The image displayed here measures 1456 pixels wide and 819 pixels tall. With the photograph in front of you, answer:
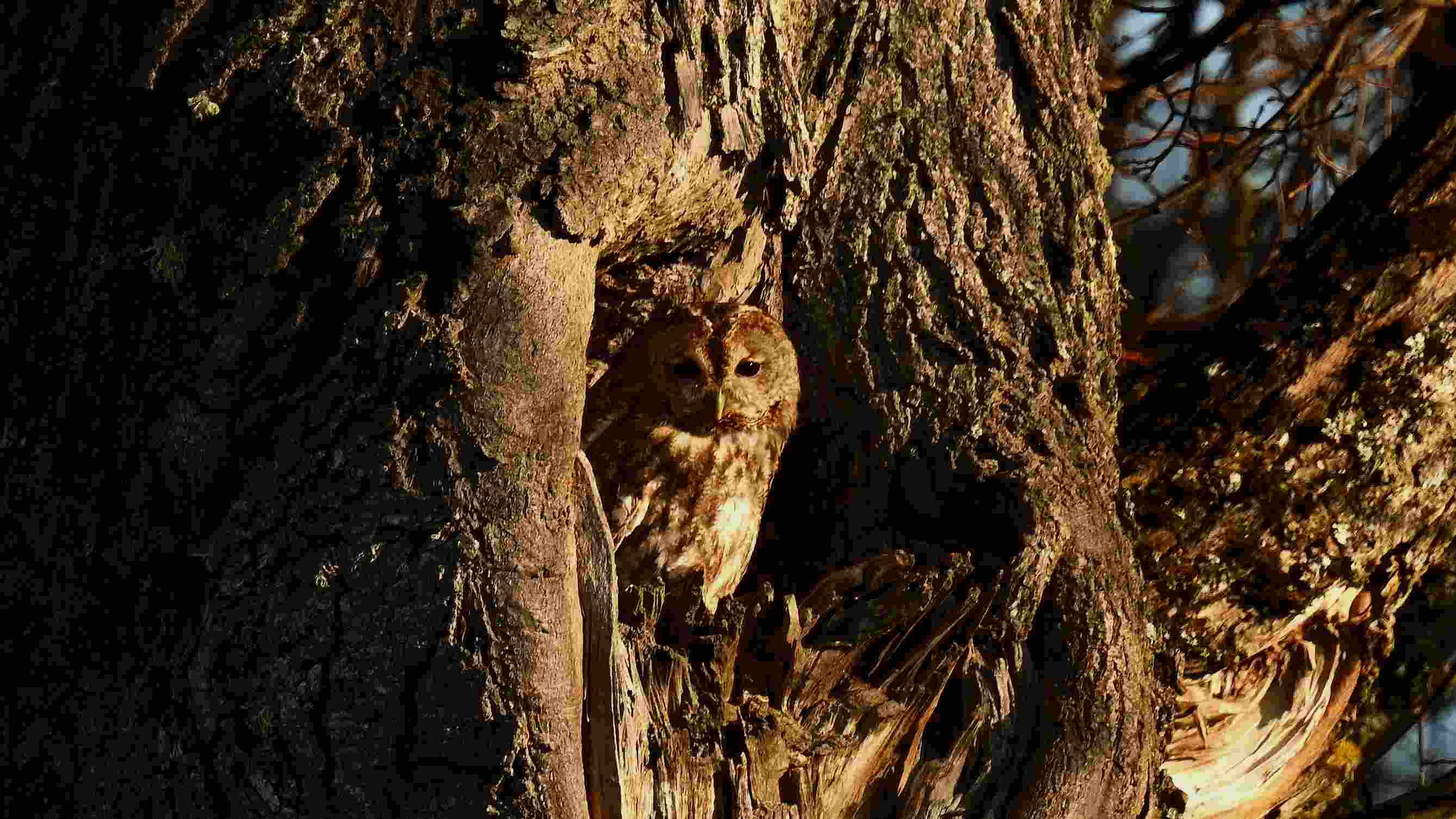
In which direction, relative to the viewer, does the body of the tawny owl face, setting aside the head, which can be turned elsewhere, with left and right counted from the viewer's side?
facing the viewer and to the right of the viewer
